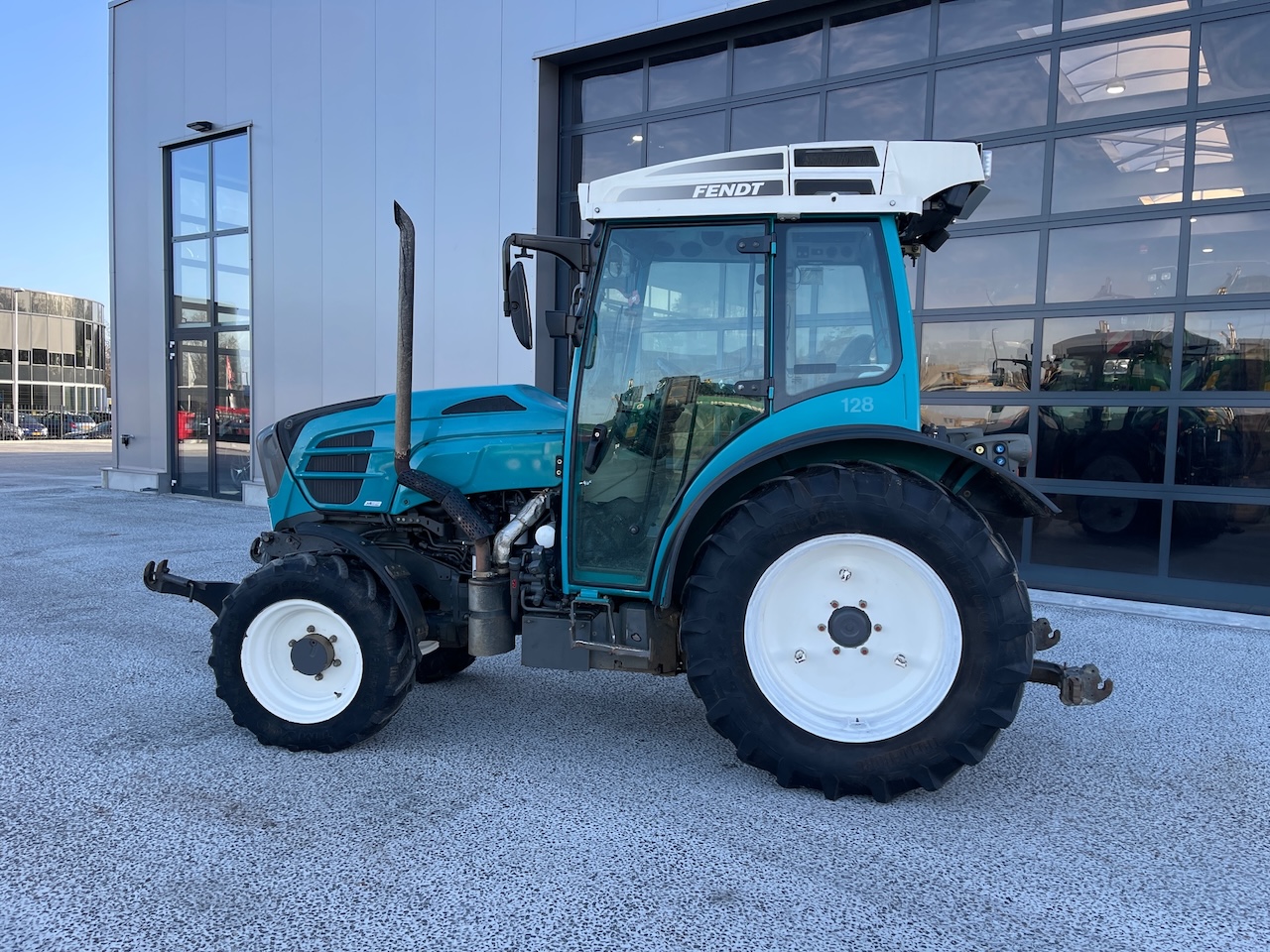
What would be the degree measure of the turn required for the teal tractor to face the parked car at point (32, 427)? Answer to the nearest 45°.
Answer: approximately 45° to its right

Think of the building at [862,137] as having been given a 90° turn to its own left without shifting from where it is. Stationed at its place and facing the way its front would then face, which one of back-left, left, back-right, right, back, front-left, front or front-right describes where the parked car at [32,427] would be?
back

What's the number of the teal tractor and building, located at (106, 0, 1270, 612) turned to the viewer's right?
0

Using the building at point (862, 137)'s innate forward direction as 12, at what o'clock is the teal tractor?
The teal tractor is roughly at 11 o'clock from the building.

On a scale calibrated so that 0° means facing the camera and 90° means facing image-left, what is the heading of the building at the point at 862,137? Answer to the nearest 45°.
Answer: approximately 45°

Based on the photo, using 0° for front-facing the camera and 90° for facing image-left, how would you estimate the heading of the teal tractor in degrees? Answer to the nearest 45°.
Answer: approximately 90°

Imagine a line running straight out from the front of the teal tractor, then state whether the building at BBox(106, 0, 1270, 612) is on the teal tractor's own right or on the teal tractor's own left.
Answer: on the teal tractor's own right

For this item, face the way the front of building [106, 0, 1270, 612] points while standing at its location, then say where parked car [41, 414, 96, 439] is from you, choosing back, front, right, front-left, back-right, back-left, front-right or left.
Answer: right
